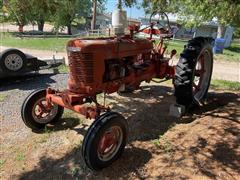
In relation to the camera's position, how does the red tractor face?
facing the viewer and to the left of the viewer

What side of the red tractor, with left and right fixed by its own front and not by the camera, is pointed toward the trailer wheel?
right
